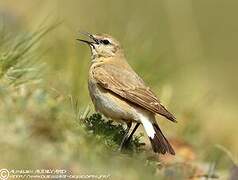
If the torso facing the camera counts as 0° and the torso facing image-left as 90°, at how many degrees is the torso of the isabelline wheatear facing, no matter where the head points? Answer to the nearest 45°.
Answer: approximately 90°
